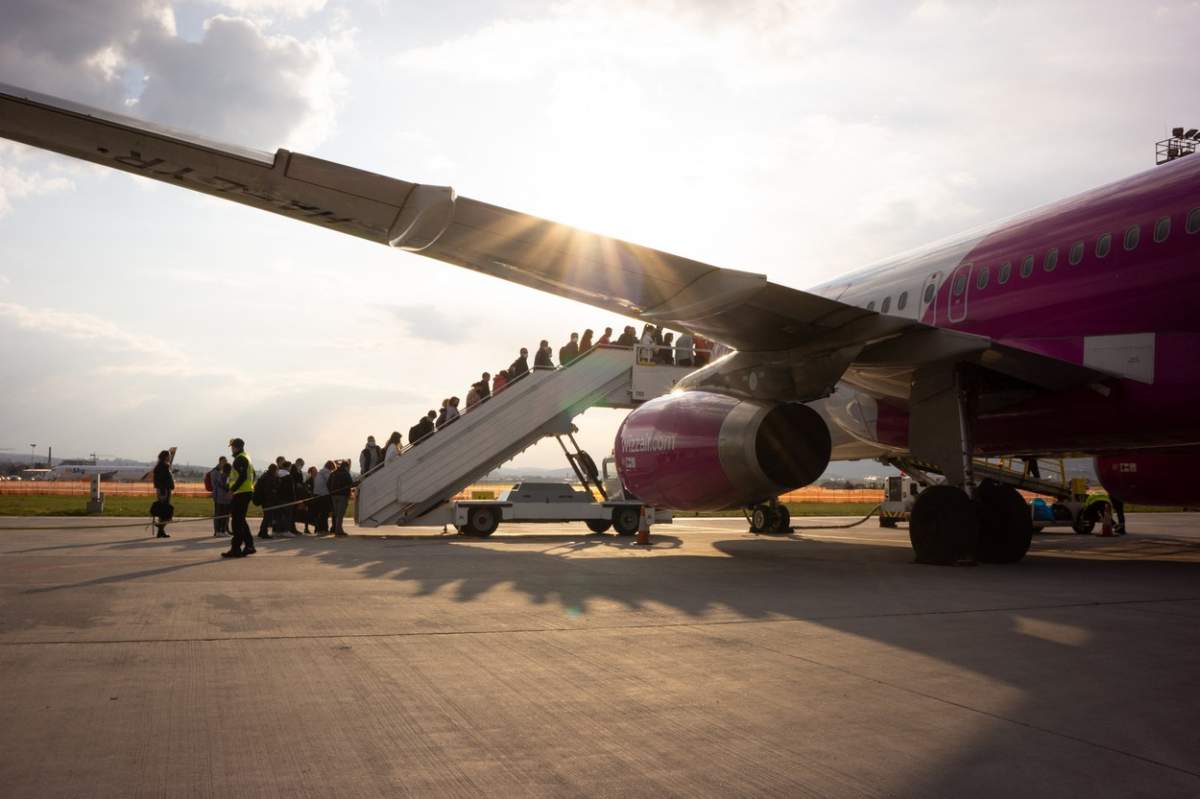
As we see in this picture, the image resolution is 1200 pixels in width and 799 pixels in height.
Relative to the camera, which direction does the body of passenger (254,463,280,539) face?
to the viewer's right

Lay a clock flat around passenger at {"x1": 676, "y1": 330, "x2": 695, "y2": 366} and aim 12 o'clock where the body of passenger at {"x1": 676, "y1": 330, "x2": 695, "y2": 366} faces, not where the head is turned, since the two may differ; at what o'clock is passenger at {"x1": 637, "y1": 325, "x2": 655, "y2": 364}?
passenger at {"x1": 637, "y1": 325, "x2": 655, "y2": 364} is roughly at 5 o'clock from passenger at {"x1": 676, "y1": 330, "x2": 695, "y2": 366}.

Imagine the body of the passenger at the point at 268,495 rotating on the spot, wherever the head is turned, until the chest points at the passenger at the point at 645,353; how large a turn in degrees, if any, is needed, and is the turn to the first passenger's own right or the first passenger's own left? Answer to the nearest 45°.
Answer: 0° — they already face them

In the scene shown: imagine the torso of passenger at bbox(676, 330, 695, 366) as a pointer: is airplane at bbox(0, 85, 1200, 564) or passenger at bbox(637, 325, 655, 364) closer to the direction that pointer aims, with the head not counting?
the airplane

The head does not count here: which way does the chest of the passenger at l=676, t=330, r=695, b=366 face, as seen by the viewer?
to the viewer's right

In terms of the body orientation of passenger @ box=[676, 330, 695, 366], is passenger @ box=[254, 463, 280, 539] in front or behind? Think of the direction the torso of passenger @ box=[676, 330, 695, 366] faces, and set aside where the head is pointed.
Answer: behind

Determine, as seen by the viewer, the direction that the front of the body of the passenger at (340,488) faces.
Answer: to the viewer's right

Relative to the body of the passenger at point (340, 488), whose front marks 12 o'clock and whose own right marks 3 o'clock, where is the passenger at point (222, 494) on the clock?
the passenger at point (222, 494) is roughly at 7 o'clock from the passenger at point (340, 488).

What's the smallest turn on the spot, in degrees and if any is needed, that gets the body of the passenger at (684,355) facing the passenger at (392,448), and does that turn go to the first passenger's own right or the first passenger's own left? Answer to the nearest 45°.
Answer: approximately 180°

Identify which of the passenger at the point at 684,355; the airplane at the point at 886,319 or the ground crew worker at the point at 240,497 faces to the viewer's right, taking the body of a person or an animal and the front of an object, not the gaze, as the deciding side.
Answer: the passenger

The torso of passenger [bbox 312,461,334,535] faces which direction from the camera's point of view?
to the viewer's right

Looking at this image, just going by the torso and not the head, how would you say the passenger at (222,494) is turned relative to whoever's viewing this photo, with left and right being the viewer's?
facing to the right of the viewer

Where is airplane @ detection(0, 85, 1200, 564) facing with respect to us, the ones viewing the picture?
facing away from the viewer and to the left of the viewer

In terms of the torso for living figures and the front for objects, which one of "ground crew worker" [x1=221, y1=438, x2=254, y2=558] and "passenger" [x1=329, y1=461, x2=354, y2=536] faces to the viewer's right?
the passenger
